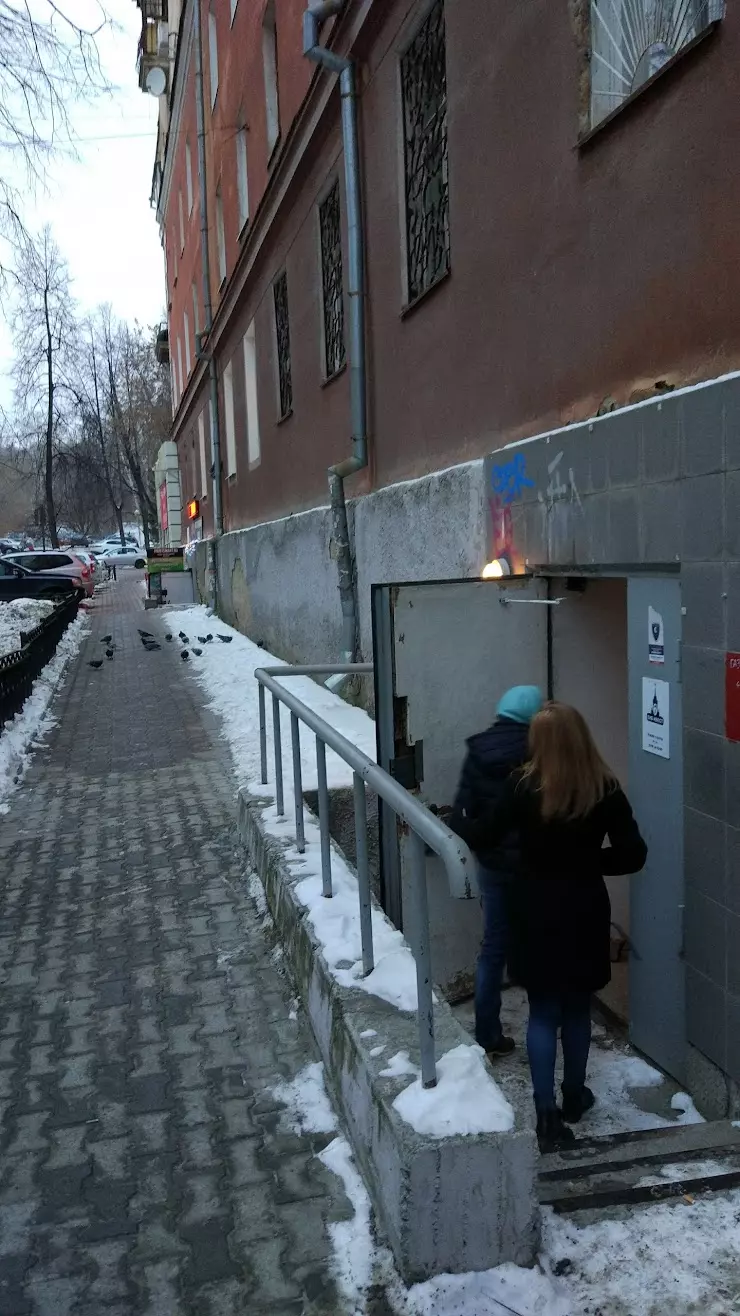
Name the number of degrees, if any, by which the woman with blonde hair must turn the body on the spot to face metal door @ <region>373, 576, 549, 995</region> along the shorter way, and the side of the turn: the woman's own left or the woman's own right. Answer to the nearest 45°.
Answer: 0° — they already face it

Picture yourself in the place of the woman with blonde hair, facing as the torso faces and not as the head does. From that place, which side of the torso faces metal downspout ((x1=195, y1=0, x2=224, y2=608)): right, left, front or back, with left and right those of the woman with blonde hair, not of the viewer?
front

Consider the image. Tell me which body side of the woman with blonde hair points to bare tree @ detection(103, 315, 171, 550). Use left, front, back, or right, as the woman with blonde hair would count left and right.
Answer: front

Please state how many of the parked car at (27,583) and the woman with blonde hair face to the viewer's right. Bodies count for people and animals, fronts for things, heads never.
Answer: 1

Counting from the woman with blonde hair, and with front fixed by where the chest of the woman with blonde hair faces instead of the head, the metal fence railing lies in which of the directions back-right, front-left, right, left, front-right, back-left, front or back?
front-left

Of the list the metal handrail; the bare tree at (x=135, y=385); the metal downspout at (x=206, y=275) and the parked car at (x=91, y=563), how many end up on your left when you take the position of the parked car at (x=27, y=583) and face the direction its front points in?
2

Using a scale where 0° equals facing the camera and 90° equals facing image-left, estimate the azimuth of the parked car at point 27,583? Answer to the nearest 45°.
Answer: approximately 270°

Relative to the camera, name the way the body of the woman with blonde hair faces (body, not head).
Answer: away from the camera

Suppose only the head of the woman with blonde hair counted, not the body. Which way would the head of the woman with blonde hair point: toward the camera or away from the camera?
away from the camera

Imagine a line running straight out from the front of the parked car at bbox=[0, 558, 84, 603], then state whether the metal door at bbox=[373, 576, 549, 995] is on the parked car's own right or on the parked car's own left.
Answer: on the parked car's own right

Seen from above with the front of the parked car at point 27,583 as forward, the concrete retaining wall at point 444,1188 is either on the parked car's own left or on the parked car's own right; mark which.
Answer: on the parked car's own right
